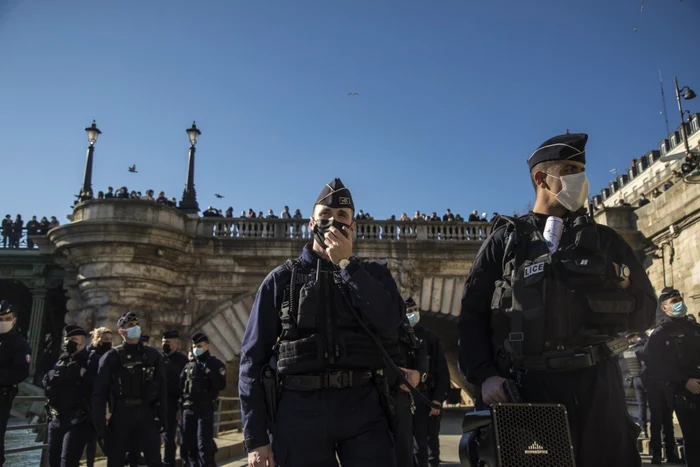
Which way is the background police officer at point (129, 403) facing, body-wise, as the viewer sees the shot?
toward the camera

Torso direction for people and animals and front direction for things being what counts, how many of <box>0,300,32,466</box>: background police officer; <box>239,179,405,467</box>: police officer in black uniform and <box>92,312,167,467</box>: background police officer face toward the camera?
3

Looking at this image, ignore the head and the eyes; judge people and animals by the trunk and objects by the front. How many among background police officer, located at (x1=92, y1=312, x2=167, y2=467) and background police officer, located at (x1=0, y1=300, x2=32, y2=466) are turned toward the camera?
2

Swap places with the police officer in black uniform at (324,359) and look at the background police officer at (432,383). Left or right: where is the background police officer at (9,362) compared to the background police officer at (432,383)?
left

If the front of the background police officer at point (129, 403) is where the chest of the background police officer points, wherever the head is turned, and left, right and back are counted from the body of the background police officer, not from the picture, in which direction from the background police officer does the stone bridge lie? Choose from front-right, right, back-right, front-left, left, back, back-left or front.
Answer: back

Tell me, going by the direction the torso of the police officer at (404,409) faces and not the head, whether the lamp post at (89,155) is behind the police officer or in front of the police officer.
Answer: behind

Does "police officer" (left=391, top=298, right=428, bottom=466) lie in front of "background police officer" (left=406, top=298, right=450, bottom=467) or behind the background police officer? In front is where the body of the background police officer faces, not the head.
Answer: in front

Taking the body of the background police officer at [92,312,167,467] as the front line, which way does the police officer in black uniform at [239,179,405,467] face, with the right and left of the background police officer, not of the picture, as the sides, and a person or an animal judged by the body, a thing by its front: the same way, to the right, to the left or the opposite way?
the same way

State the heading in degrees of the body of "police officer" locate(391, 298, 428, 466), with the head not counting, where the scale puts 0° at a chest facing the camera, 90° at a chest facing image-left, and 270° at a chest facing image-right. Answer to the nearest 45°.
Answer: approximately 315°

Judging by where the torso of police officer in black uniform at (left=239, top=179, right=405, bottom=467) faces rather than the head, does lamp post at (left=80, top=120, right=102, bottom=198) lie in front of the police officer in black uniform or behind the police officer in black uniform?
behind

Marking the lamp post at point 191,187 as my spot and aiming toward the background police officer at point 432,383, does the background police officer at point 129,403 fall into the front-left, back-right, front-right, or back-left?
front-right

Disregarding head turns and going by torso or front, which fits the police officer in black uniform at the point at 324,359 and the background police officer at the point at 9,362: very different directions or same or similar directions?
same or similar directions

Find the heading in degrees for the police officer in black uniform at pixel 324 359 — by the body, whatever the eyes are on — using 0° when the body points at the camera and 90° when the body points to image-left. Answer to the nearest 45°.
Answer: approximately 0°

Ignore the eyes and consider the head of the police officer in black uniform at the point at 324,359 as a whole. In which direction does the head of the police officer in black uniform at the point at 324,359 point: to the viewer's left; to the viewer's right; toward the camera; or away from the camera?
toward the camera

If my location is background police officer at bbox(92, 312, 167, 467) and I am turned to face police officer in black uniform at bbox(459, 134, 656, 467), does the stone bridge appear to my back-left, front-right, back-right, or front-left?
back-left

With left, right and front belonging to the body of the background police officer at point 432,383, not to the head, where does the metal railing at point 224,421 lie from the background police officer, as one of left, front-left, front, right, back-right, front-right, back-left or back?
right
